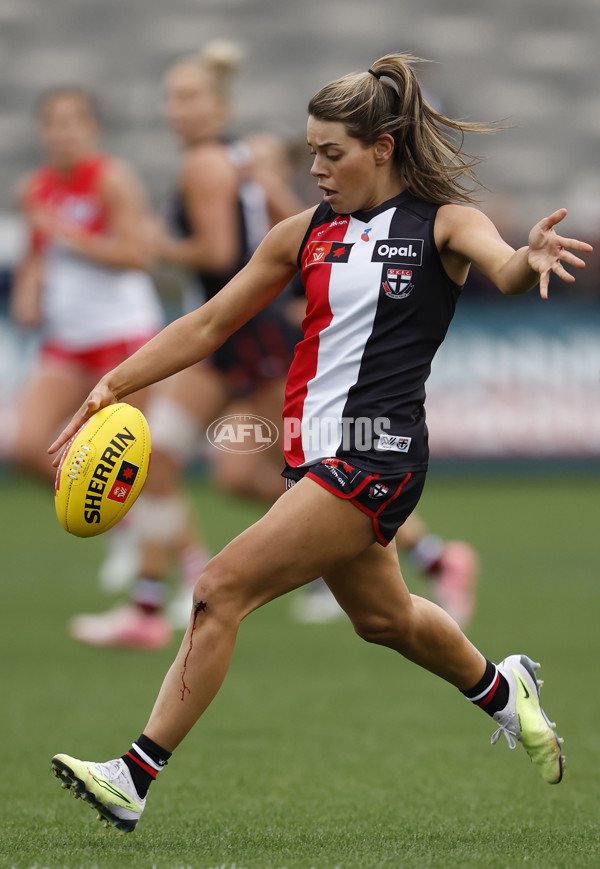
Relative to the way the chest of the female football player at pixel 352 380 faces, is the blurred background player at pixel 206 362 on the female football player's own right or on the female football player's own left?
on the female football player's own right

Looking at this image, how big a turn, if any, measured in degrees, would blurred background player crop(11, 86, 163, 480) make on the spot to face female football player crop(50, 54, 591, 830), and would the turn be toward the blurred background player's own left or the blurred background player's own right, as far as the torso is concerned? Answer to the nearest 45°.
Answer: approximately 45° to the blurred background player's own left

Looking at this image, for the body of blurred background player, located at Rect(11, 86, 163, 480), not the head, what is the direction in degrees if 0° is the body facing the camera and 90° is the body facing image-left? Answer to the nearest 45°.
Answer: approximately 45°

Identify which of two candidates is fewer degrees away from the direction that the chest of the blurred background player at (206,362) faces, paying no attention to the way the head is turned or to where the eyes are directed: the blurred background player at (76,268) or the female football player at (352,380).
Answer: the blurred background player

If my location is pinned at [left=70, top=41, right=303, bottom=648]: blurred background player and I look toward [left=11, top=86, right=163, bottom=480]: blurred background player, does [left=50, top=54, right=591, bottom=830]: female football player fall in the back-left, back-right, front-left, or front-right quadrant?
back-left

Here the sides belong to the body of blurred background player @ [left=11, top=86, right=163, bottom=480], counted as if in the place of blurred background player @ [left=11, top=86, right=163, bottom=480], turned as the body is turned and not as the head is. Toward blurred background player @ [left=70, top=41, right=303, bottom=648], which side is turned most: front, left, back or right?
left

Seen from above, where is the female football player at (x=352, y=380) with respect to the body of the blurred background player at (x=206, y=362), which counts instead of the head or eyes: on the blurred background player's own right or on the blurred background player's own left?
on the blurred background player's own left

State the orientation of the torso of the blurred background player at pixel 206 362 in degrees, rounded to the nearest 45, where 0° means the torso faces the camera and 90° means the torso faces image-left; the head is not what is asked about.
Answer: approximately 90°
